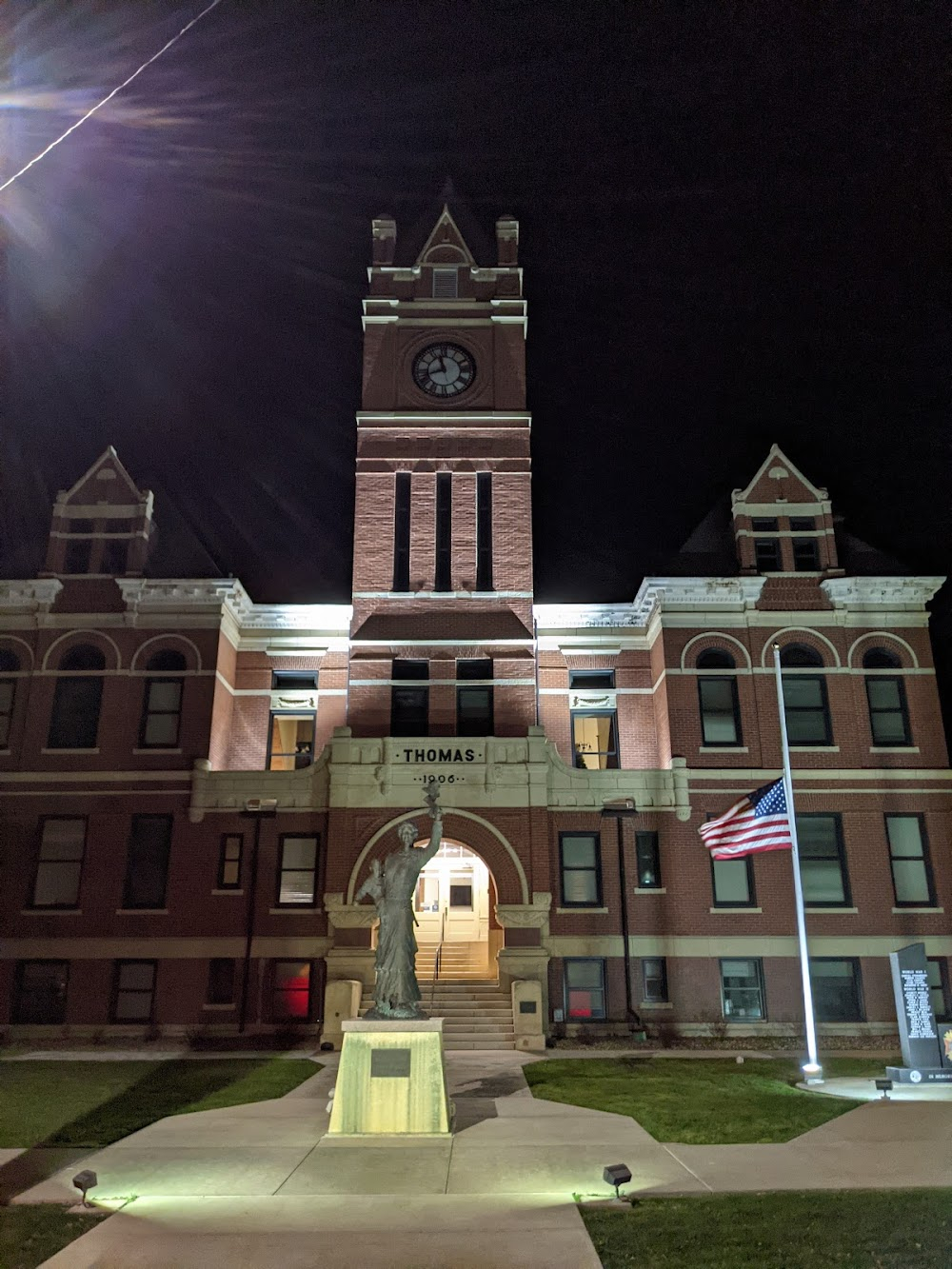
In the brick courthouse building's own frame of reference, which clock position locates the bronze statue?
The bronze statue is roughly at 12 o'clock from the brick courthouse building.

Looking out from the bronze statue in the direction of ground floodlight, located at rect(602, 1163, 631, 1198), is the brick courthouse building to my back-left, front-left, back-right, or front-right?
back-left

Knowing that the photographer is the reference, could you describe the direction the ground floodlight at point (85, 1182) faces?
facing away from the viewer and to the right of the viewer

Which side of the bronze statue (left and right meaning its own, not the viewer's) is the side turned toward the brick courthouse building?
back

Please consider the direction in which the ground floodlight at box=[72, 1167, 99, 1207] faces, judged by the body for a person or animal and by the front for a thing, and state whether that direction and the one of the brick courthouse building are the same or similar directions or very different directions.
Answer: very different directions

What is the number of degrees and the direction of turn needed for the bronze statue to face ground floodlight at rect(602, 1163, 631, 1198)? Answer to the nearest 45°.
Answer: approximately 45° to its left

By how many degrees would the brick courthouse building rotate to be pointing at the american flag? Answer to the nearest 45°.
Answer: approximately 45° to its left

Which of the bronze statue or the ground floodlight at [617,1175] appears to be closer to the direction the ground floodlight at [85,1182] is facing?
the bronze statue

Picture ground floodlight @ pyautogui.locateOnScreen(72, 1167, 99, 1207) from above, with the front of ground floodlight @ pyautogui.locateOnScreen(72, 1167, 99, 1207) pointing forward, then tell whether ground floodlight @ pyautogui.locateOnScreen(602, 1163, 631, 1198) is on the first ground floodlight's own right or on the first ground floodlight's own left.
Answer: on the first ground floodlight's own right

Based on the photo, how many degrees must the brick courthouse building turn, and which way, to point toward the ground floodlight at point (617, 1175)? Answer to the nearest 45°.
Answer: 0° — it already faces it

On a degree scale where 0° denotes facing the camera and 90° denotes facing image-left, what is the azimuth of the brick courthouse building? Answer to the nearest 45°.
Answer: approximately 0°

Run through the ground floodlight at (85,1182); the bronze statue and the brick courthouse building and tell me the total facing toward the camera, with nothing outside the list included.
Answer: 2
